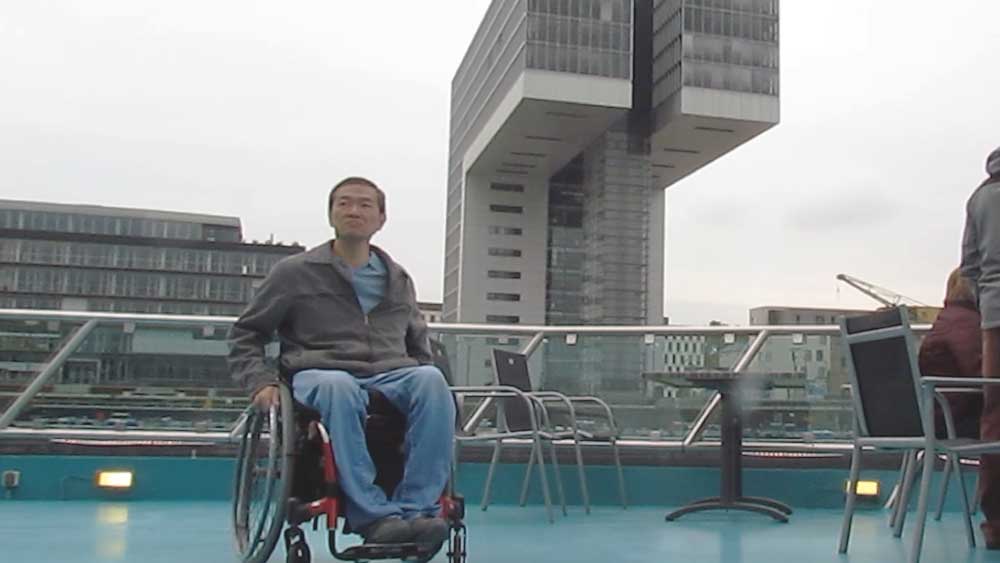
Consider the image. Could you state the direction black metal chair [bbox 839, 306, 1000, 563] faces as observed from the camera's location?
facing away from the viewer and to the right of the viewer

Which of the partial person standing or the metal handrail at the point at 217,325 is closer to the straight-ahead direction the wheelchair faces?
the partial person standing

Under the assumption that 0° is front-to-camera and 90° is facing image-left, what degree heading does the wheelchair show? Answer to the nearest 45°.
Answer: approximately 315°
